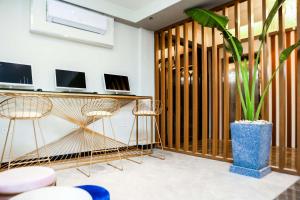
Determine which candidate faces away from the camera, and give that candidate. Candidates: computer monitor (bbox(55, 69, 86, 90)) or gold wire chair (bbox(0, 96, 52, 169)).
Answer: the gold wire chair

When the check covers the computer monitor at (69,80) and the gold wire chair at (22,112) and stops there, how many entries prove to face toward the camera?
1

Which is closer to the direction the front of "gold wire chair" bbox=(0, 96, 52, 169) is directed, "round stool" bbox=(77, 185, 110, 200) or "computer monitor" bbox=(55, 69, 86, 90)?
the computer monitor

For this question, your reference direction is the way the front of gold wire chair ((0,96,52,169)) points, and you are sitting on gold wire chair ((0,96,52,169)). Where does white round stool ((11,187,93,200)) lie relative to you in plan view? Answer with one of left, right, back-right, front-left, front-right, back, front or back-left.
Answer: back

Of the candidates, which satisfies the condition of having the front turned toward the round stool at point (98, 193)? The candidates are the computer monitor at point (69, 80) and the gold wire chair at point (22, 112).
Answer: the computer monitor

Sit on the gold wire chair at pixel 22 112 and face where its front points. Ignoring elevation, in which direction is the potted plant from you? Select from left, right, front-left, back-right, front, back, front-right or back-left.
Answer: back-right

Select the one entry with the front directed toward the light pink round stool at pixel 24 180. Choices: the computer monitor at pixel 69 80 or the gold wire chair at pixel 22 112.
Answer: the computer monitor

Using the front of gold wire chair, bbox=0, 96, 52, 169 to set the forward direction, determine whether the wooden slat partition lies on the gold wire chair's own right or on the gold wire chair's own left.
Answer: on the gold wire chair's own right

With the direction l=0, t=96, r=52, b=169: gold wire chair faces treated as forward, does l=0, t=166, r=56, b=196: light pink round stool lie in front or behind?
behind

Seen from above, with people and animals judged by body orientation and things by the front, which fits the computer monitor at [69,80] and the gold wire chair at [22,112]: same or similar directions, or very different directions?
very different directions

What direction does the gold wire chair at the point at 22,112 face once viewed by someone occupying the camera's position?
facing away from the viewer

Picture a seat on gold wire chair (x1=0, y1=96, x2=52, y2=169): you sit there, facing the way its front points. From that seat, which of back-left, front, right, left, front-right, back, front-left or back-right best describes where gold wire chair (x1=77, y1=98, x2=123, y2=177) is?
right

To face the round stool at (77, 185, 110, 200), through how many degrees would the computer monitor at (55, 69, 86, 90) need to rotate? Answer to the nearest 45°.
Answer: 0° — it already faces it

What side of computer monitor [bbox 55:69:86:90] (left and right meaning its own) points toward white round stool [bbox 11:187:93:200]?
front
